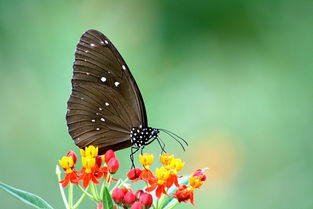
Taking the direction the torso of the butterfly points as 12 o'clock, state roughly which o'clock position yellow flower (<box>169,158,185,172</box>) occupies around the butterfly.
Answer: The yellow flower is roughly at 1 o'clock from the butterfly.

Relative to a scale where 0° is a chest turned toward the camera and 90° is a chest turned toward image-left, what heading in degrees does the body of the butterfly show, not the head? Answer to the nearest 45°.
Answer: approximately 270°
